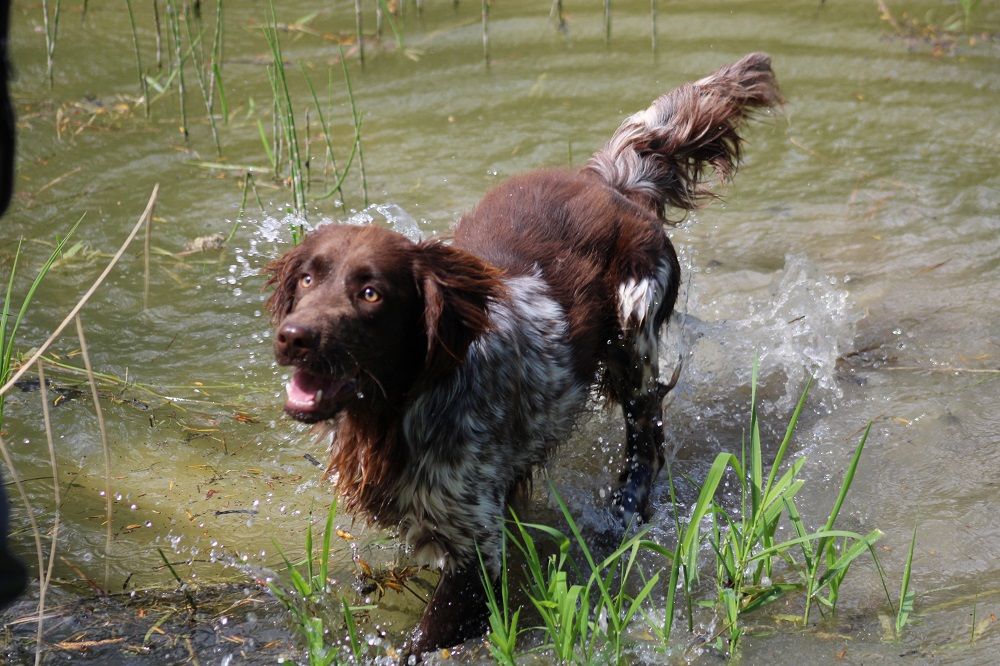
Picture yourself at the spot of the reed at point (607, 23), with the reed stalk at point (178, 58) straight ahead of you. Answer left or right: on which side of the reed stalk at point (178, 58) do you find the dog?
left

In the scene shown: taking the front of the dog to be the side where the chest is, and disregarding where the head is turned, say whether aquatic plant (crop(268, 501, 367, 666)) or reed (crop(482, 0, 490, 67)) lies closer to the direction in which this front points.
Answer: the aquatic plant

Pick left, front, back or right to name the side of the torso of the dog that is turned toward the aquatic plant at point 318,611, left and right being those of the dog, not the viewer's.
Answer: front

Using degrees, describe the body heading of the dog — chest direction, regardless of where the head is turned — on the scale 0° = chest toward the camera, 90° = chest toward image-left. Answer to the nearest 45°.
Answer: approximately 45°

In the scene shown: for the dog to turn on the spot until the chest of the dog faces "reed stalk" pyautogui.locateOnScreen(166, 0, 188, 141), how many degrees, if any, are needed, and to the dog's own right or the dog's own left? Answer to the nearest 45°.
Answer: approximately 90° to the dog's own right

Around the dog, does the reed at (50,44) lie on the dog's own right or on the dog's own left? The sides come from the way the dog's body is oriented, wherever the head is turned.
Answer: on the dog's own right

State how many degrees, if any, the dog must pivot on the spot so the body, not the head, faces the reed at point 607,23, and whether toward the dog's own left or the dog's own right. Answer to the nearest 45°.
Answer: approximately 135° to the dog's own right
